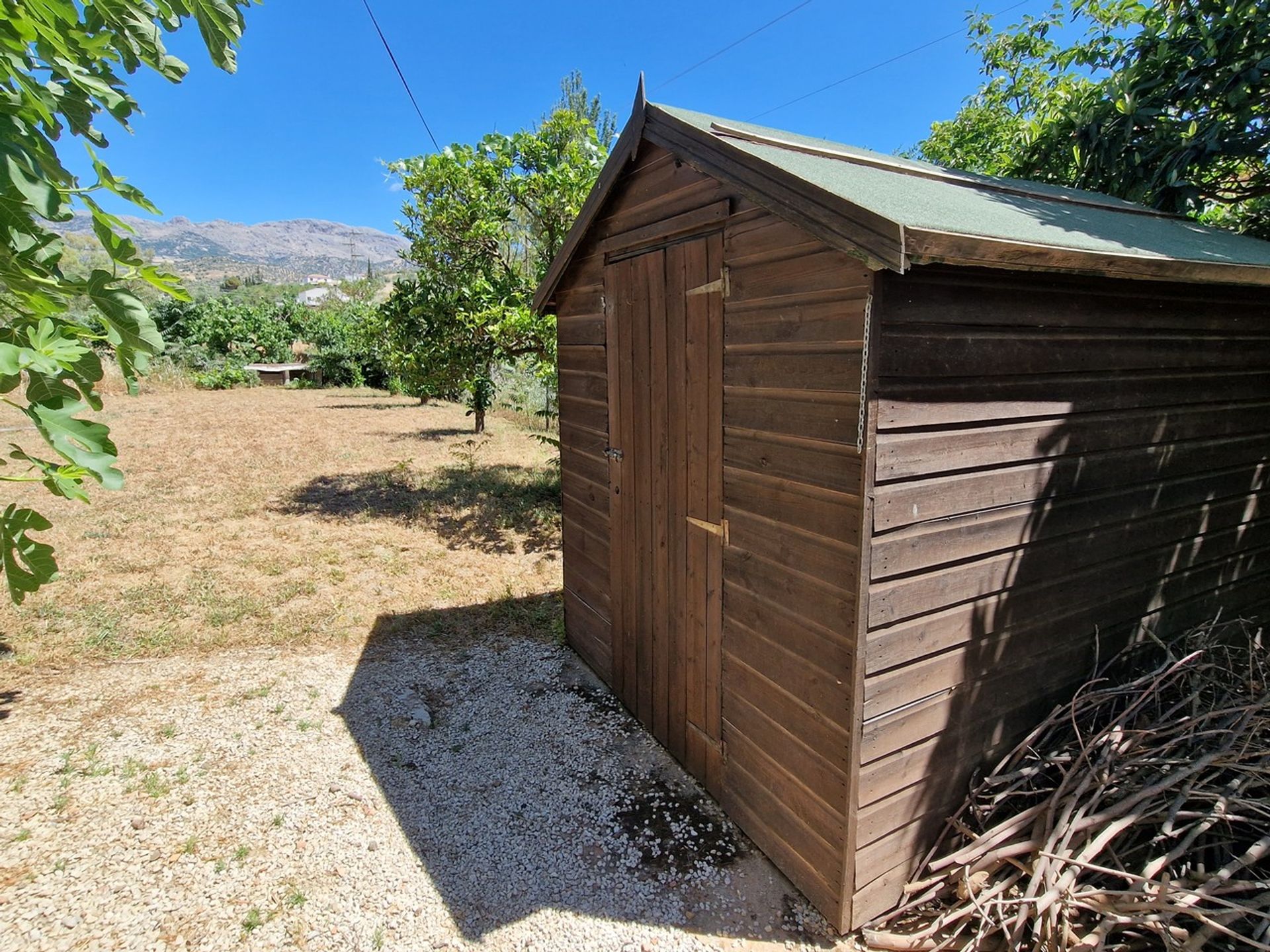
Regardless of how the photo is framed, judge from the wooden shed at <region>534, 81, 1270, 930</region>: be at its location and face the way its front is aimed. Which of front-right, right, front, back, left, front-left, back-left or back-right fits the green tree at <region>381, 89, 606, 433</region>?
right

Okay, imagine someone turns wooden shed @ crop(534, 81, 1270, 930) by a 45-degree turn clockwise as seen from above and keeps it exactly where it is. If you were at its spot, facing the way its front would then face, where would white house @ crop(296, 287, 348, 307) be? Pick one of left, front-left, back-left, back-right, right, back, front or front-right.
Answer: front-right

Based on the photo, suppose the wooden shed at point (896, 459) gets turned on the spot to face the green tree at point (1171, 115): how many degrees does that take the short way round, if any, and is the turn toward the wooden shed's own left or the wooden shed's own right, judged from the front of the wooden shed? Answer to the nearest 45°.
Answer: approximately 180°

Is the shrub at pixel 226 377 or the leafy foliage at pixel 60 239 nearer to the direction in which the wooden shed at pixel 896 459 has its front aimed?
the leafy foliage

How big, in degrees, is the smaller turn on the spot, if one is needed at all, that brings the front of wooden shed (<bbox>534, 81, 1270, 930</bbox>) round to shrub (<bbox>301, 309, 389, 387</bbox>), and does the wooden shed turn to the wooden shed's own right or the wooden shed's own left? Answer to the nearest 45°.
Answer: approximately 90° to the wooden shed's own right

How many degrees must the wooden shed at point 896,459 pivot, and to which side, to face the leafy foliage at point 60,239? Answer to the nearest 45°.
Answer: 0° — it already faces it

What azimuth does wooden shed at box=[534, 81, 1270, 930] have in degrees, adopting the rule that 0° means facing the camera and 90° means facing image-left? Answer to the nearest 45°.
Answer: approximately 45°

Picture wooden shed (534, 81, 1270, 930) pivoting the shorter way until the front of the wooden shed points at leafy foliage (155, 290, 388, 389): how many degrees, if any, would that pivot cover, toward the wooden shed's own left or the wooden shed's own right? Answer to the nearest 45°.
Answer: approximately 90° to the wooden shed's own right

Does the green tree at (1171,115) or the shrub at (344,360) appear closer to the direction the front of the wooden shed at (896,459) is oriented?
the shrub
